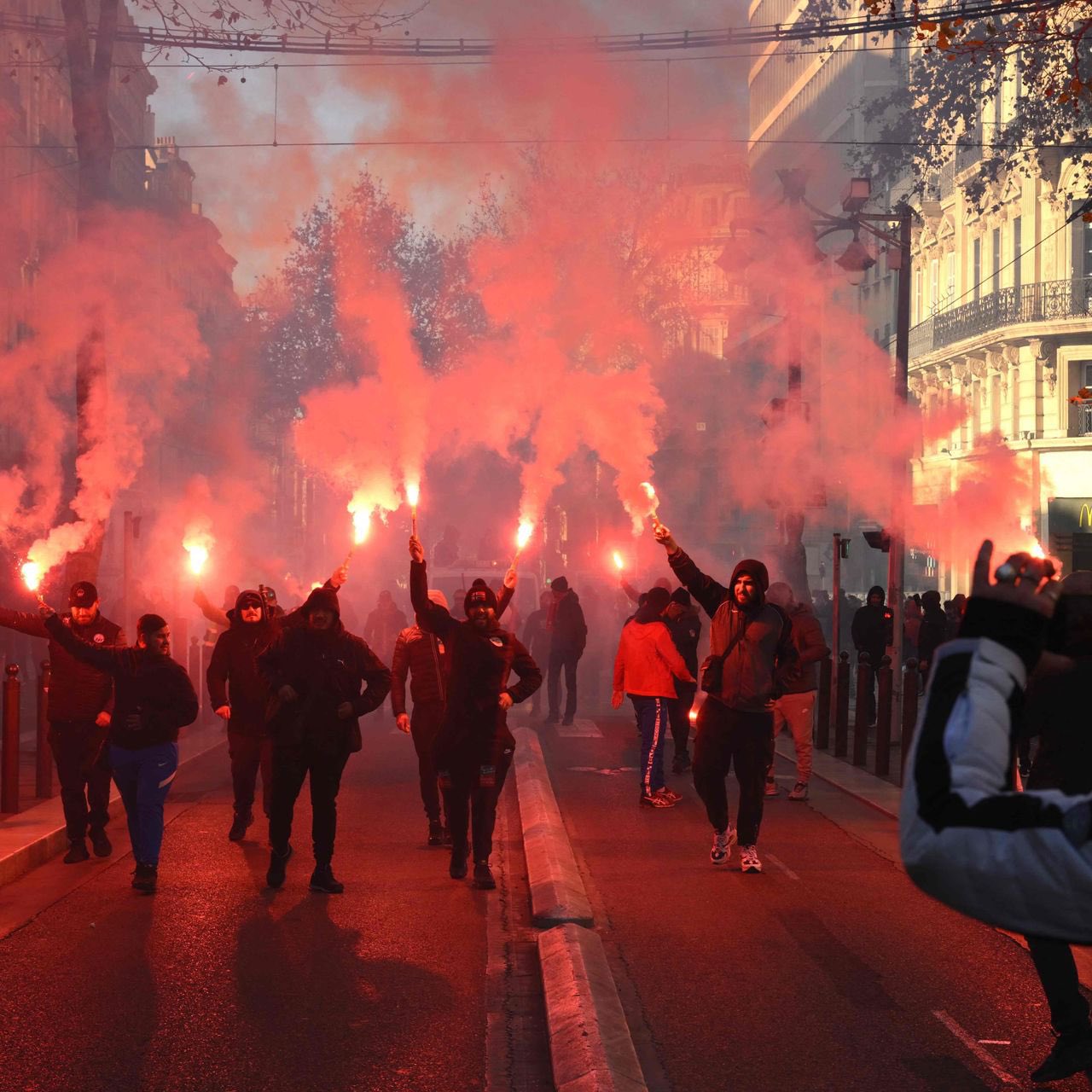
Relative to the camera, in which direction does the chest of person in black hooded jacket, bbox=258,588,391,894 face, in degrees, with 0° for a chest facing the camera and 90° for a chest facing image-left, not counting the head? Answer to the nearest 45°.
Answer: approximately 0°

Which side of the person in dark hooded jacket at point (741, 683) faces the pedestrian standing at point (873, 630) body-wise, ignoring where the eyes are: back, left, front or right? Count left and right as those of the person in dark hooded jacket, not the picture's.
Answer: back

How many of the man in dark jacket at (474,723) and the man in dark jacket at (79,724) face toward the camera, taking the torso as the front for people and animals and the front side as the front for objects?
2

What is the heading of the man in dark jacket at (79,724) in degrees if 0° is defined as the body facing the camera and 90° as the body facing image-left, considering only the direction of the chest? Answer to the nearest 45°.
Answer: approximately 0°
